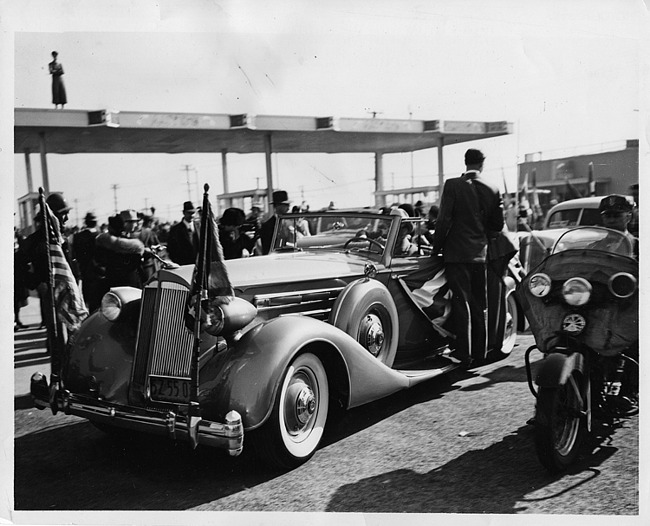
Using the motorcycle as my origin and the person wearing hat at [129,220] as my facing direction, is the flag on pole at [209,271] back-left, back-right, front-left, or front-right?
front-left

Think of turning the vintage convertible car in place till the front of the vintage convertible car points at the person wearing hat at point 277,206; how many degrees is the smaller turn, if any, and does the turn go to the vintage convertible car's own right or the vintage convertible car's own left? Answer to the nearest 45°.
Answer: approximately 135° to the vintage convertible car's own right

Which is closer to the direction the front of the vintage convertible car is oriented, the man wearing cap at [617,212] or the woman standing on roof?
the woman standing on roof

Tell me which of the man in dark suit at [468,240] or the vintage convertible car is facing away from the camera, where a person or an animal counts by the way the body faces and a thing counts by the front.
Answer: the man in dark suit

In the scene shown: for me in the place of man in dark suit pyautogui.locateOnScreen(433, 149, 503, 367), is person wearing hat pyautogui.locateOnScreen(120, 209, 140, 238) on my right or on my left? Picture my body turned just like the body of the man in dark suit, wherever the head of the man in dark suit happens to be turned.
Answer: on my left

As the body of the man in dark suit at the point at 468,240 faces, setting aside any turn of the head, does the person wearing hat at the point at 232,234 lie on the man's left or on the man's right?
on the man's left

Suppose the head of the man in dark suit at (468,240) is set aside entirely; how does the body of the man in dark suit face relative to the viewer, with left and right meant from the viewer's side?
facing away from the viewer

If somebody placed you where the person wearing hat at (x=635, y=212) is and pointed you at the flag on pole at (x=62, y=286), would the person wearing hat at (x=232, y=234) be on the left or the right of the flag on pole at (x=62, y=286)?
right

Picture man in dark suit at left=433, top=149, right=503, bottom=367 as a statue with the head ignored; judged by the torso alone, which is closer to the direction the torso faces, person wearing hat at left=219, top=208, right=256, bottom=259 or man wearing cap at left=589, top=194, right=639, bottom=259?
the person wearing hat

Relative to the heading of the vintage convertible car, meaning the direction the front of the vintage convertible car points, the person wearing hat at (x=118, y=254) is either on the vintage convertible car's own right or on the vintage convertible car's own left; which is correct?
on the vintage convertible car's own right

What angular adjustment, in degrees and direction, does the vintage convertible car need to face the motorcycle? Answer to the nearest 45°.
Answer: approximately 135° to its left

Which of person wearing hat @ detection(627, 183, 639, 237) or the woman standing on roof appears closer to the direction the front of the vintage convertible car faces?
the woman standing on roof

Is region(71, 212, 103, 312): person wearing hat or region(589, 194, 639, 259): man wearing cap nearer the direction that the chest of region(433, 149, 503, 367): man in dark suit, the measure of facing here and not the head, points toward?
the person wearing hat
